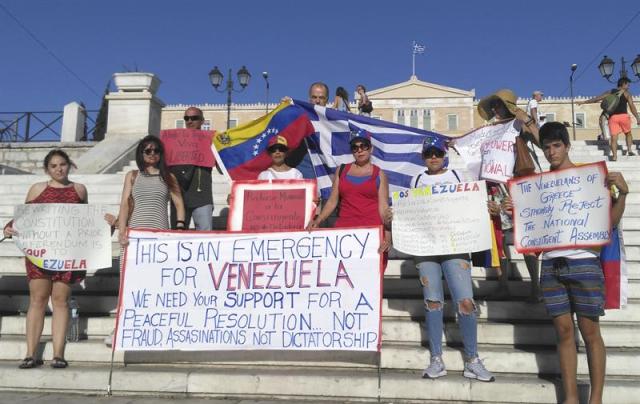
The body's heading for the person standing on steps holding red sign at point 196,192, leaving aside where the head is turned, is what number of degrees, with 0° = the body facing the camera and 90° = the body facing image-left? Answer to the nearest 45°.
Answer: approximately 0°

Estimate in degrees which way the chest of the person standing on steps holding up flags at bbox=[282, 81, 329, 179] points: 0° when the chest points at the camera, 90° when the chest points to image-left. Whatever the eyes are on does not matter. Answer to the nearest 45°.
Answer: approximately 0°

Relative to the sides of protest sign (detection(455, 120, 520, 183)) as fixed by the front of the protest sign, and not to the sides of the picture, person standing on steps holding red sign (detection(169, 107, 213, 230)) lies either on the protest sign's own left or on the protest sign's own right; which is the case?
on the protest sign's own right

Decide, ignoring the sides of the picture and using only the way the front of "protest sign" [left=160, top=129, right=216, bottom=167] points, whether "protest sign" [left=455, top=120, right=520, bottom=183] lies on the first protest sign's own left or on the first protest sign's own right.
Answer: on the first protest sign's own left

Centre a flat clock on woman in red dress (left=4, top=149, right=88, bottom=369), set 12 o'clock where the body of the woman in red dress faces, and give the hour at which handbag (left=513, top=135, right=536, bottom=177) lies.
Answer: The handbag is roughly at 10 o'clock from the woman in red dress.

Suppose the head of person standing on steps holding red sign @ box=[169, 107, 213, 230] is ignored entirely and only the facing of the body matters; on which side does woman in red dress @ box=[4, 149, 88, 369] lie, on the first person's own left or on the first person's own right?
on the first person's own right

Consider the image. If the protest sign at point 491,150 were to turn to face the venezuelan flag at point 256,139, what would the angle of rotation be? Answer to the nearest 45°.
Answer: approximately 90° to its right

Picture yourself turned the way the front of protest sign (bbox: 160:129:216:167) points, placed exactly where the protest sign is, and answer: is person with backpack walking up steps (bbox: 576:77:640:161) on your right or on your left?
on your left

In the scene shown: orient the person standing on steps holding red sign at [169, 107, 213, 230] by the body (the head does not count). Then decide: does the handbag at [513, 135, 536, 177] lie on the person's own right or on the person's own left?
on the person's own left
